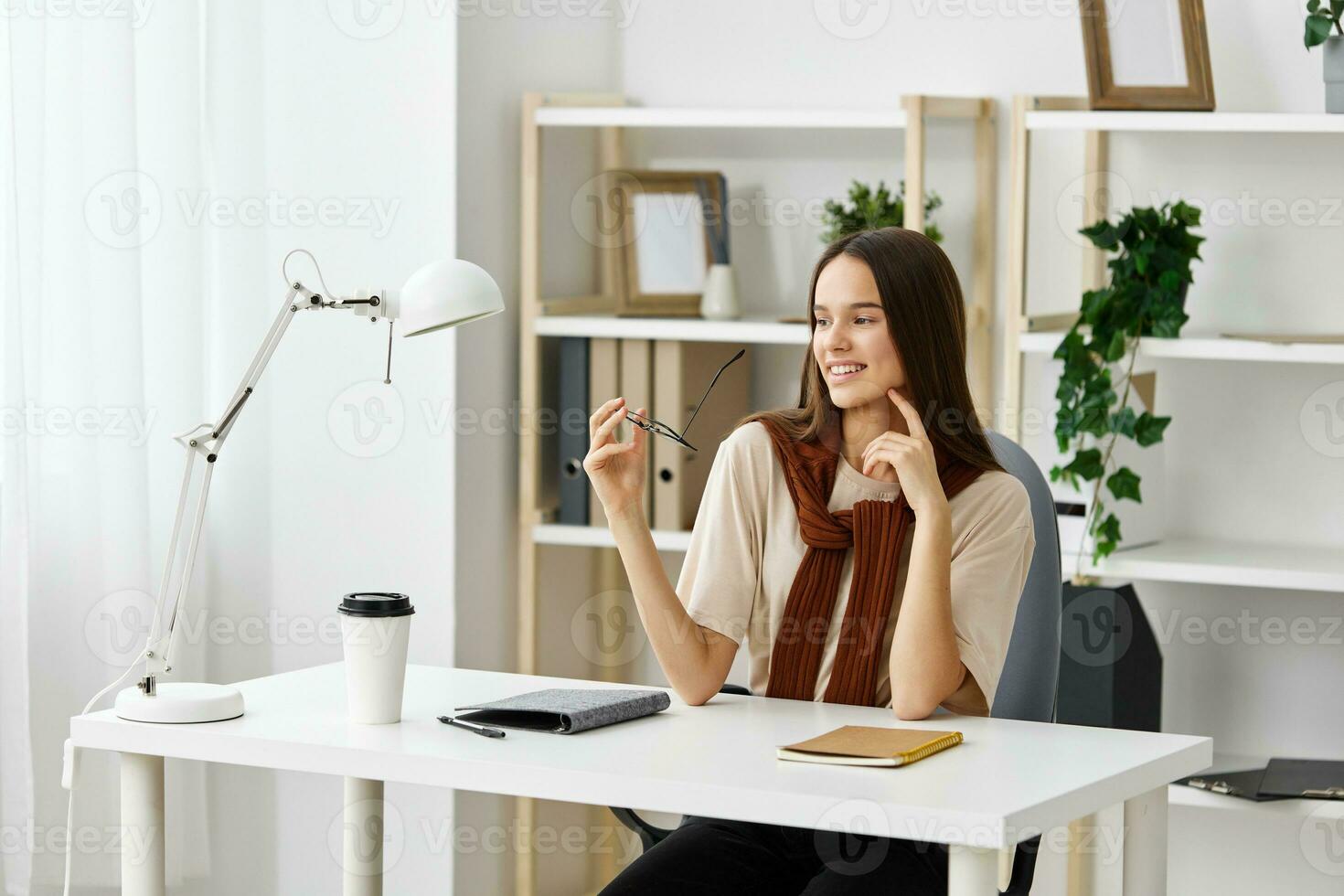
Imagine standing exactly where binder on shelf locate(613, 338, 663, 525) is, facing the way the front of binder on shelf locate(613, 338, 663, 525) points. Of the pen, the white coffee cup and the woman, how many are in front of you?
3

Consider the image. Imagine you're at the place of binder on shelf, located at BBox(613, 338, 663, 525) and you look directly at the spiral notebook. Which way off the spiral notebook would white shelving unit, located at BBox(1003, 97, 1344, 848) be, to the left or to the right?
left

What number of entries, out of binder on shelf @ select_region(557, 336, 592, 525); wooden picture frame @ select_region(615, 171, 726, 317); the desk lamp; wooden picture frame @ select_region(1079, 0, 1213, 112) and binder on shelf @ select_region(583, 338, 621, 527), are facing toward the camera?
4

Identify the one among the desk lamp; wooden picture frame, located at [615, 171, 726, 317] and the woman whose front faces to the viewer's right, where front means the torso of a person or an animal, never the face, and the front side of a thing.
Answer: the desk lamp

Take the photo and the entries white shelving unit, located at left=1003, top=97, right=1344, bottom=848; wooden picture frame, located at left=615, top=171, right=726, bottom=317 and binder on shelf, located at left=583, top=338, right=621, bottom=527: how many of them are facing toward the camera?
3

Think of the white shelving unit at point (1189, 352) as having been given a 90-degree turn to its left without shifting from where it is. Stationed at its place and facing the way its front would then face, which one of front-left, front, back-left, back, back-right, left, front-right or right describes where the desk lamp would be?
back-right

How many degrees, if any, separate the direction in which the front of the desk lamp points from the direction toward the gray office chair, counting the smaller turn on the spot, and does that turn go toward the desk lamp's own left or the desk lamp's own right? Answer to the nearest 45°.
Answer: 0° — it already faces it

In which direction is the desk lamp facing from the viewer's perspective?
to the viewer's right

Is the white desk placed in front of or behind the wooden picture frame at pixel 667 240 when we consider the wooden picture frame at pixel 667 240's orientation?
in front

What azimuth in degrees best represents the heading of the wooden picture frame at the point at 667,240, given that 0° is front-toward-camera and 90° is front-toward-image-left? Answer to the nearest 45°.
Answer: approximately 0°

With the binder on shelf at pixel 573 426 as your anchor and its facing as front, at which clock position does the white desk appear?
The white desk is roughly at 12 o'clock from the binder on shelf.

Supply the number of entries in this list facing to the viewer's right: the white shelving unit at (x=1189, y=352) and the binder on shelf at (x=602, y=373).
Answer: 0
